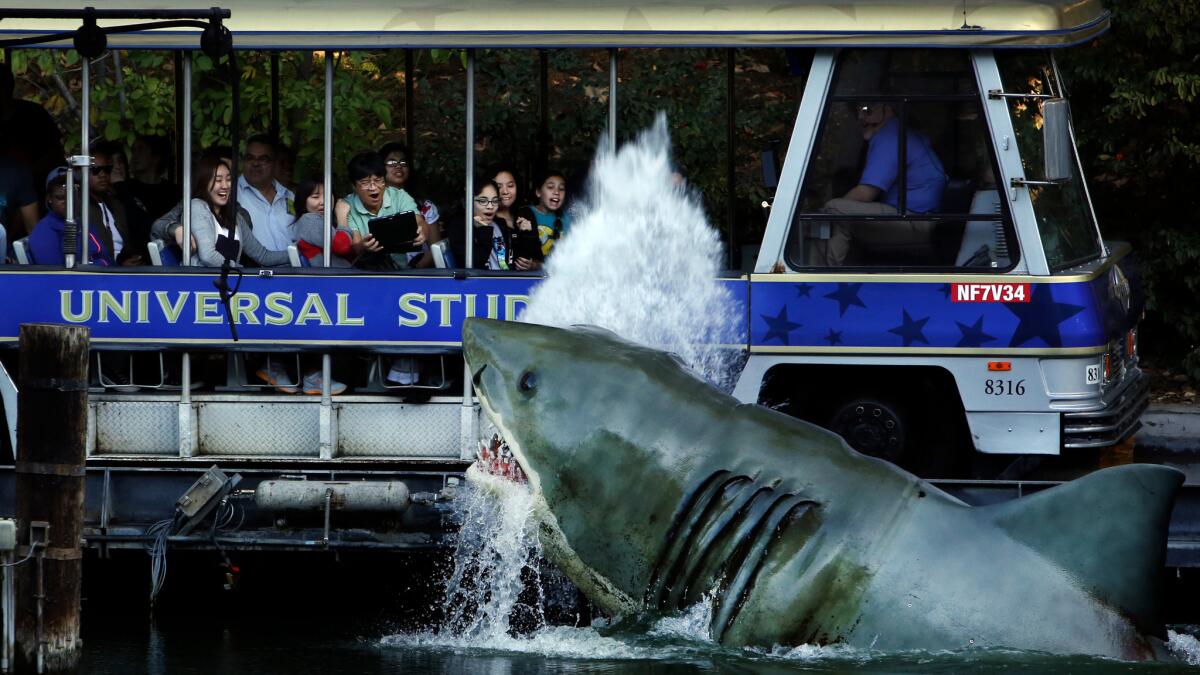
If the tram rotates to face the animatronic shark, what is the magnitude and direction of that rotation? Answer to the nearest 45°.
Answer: approximately 90° to its right

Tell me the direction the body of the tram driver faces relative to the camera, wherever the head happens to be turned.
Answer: to the viewer's left

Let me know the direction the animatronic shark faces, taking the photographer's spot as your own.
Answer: facing to the left of the viewer

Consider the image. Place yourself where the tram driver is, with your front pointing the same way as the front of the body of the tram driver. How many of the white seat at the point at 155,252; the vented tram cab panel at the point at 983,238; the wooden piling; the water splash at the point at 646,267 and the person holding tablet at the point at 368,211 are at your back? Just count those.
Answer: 1

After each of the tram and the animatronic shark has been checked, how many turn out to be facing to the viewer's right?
1

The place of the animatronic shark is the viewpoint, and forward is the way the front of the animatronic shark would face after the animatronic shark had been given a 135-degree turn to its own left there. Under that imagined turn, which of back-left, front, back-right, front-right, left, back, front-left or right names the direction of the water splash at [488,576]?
back

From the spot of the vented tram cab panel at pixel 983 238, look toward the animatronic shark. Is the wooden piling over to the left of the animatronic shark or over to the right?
right

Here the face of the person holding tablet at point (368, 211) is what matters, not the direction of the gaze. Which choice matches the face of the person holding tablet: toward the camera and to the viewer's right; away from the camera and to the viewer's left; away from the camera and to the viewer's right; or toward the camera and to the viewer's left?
toward the camera and to the viewer's right

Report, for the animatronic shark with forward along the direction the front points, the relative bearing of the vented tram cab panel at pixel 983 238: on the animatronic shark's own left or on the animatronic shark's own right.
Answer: on the animatronic shark's own right

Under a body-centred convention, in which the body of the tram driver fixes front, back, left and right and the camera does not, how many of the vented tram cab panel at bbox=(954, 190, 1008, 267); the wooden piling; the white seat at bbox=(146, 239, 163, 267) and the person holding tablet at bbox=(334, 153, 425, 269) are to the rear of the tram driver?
1

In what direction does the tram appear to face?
to the viewer's right

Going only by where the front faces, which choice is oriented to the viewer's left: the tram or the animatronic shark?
the animatronic shark

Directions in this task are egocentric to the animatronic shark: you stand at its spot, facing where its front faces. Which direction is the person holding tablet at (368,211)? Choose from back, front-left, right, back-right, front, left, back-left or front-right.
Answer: front-right
